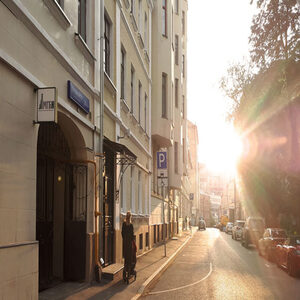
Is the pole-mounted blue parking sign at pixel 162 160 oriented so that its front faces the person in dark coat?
yes

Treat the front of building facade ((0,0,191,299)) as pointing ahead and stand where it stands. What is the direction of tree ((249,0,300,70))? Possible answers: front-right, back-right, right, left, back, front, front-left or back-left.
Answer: left

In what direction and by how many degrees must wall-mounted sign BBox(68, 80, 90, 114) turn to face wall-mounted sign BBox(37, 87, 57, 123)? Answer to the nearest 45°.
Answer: approximately 45° to its right
